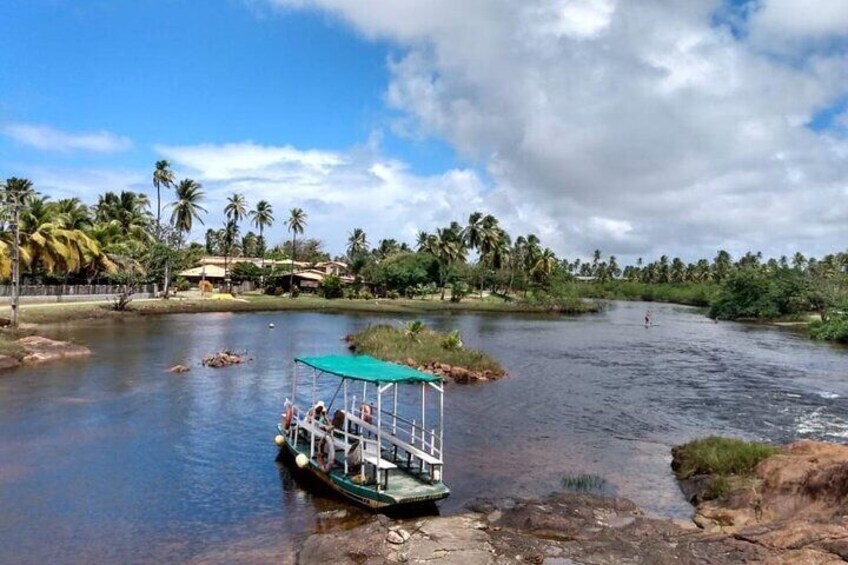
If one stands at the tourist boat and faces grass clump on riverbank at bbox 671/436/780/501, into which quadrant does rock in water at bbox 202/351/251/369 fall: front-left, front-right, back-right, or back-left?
back-left

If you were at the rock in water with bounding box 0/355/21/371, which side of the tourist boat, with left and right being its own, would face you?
back

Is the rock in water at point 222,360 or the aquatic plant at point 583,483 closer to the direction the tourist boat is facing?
the aquatic plant

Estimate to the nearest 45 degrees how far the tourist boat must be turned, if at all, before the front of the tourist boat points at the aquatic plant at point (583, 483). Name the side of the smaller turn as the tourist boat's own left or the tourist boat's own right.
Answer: approximately 45° to the tourist boat's own left

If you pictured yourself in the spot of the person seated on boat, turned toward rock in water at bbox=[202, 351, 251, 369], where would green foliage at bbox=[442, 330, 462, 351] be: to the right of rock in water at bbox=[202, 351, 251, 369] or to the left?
right

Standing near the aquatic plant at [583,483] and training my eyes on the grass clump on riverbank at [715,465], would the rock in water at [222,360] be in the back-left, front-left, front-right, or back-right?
back-left

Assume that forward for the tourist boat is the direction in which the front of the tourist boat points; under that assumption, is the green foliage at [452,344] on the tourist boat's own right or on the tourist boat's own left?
on the tourist boat's own left

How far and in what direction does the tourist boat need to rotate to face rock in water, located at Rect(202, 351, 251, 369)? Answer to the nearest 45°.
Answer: approximately 135° to its left

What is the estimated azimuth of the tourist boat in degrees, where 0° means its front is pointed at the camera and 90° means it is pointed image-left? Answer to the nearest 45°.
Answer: approximately 315°
